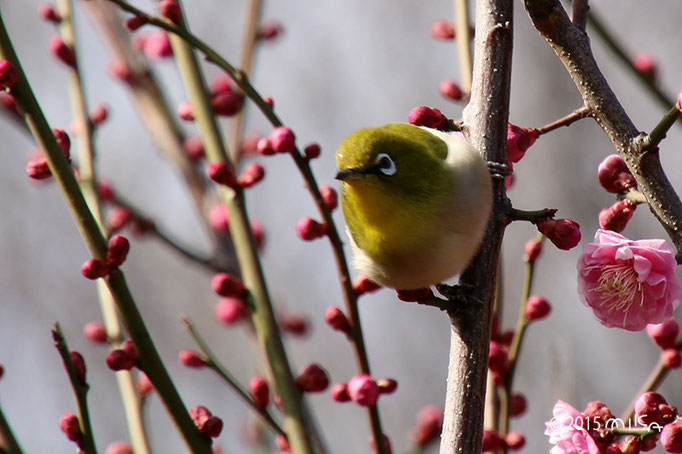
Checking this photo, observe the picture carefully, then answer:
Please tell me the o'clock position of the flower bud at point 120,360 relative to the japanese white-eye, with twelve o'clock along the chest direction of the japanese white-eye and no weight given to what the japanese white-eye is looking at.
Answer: The flower bud is roughly at 1 o'clock from the japanese white-eye.

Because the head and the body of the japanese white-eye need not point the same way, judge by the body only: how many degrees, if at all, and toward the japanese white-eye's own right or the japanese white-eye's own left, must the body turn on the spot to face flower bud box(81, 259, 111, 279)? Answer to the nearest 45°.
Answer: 0° — it already faces it

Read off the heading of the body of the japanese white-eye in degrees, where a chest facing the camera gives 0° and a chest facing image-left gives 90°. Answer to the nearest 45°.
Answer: approximately 45°
